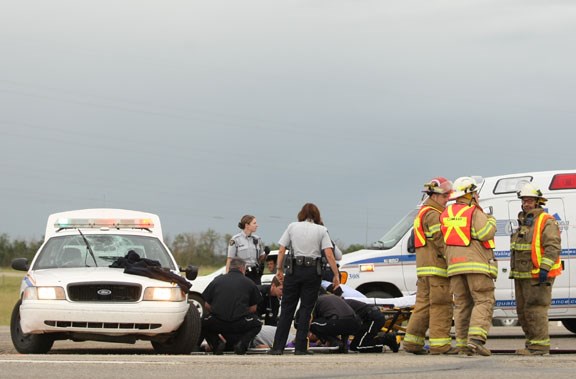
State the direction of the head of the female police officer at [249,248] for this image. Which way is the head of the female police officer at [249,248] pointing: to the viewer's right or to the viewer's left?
to the viewer's right

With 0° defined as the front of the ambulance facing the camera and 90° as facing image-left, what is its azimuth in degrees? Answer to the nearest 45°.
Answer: approximately 90°

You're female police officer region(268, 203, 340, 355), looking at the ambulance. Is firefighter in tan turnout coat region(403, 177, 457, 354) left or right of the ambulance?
right

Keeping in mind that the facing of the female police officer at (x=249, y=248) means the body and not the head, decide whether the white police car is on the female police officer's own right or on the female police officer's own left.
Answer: on the female police officer's own right

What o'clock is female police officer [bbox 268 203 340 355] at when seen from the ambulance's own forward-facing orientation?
The female police officer is roughly at 10 o'clock from the ambulance.

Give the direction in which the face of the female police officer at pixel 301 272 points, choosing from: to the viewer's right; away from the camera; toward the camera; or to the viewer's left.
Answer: away from the camera

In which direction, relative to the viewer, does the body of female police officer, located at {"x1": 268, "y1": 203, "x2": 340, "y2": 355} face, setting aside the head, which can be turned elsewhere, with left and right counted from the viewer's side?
facing away from the viewer

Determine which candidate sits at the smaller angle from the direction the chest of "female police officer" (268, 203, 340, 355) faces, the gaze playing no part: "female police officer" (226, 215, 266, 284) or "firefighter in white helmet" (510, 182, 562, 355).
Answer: the female police officer

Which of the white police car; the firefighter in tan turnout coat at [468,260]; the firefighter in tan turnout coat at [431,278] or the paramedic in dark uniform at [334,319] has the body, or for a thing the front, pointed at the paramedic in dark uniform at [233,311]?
the paramedic in dark uniform at [334,319]

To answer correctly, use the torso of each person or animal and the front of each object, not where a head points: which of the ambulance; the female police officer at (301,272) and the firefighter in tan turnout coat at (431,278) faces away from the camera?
the female police officer
